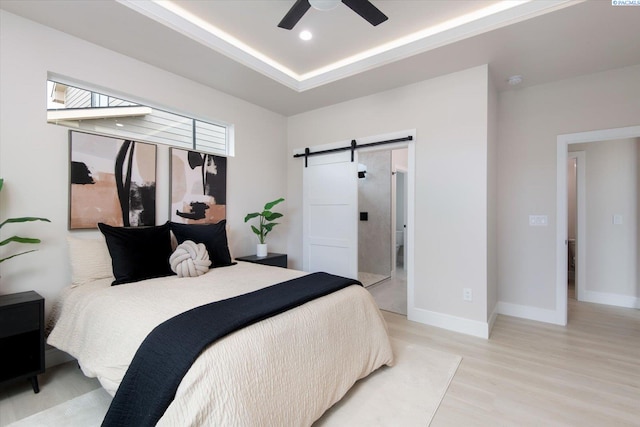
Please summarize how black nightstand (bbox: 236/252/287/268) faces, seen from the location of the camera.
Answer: facing the viewer and to the right of the viewer

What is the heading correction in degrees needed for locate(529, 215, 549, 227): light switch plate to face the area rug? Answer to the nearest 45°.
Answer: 0° — it already faces it

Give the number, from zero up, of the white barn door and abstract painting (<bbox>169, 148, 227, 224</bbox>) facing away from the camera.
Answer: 0

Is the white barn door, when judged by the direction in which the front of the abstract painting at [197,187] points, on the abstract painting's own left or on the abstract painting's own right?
on the abstract painting's own left

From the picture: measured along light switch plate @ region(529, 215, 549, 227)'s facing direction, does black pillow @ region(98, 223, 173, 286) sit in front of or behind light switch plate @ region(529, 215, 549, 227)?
in front

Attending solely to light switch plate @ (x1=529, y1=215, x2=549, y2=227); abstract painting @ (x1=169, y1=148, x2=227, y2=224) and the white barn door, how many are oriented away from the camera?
0

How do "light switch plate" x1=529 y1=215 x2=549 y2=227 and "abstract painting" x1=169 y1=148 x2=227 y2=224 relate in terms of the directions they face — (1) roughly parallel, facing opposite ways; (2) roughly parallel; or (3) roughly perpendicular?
roughly perpendicular

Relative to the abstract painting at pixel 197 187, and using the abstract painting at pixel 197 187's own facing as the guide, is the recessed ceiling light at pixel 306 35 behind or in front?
in front

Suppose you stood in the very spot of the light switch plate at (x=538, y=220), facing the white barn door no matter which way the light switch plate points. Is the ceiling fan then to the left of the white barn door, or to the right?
left

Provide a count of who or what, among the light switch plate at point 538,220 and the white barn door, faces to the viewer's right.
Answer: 0

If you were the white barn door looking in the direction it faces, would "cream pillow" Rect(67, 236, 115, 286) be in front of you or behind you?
in front

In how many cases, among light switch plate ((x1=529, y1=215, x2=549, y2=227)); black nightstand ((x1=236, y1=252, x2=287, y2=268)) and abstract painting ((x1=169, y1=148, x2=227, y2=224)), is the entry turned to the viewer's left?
0

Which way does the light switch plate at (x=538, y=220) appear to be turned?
toward the camera

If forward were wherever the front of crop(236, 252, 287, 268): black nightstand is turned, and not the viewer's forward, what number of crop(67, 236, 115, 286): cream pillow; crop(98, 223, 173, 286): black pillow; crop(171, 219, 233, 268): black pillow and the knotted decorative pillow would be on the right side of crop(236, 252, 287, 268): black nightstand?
4

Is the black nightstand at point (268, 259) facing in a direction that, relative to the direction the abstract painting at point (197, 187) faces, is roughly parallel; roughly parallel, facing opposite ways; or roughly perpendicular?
roughly parallel

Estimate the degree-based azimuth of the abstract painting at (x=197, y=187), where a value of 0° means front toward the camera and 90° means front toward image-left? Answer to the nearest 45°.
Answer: approximately 315°
